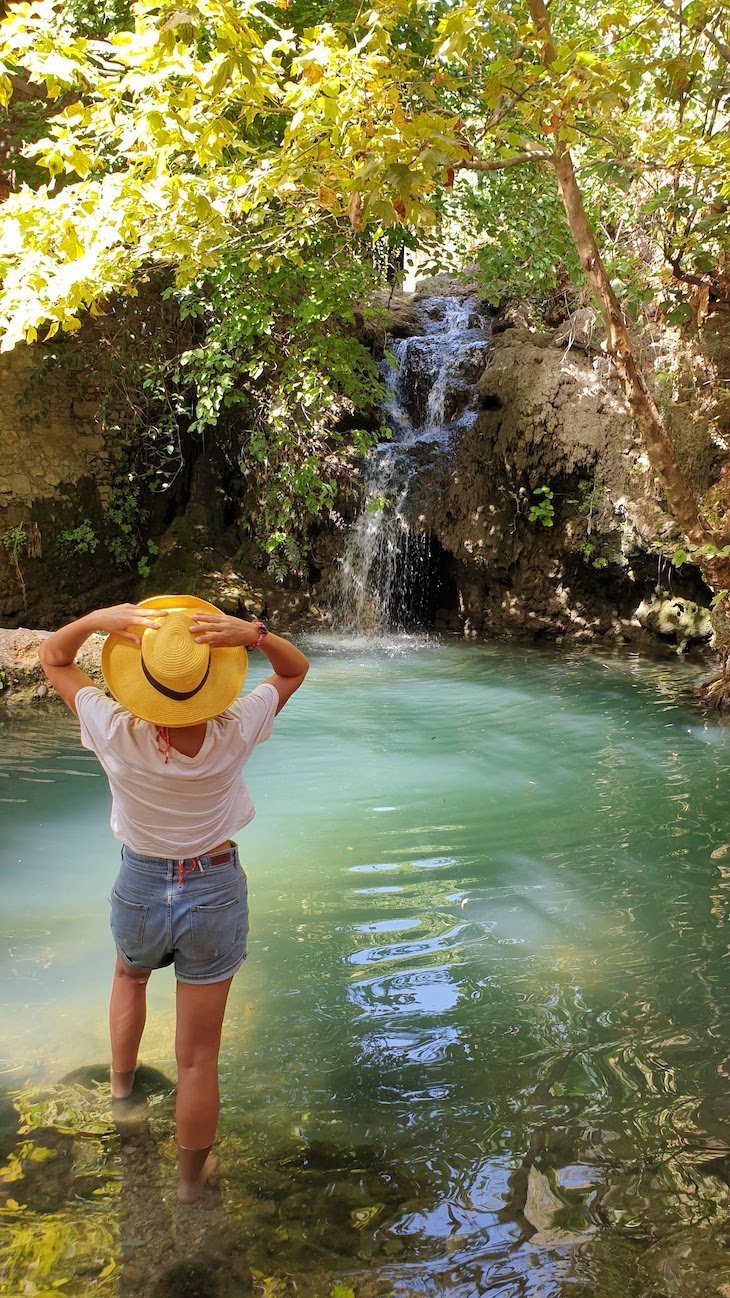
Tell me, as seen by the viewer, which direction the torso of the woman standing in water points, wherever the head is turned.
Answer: away from the camera

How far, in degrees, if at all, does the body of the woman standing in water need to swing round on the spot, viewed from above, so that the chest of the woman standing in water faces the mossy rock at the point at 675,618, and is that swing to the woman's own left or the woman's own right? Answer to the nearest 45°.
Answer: approximately 45° to the woman's own right

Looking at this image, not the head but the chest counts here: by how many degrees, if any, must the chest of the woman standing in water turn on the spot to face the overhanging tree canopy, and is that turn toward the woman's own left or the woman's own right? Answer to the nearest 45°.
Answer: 0° — they already face it

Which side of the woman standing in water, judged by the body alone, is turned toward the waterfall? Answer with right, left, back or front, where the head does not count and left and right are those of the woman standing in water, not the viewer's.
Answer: front

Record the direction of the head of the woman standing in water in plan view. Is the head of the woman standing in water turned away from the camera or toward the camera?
away from the camera
